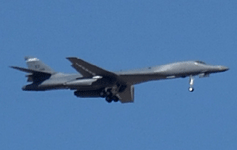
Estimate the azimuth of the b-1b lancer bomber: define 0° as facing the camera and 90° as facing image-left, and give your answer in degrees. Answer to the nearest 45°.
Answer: approximately 270°
